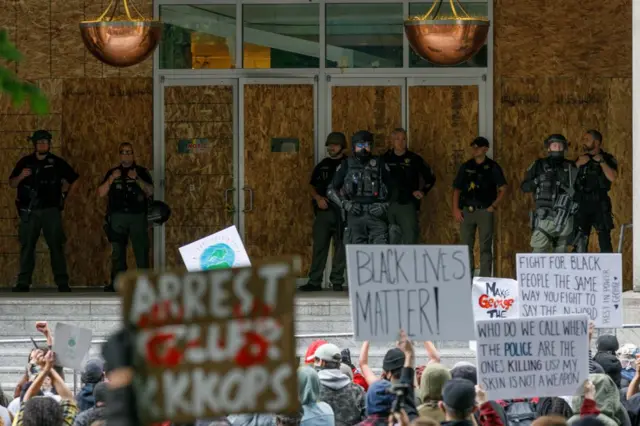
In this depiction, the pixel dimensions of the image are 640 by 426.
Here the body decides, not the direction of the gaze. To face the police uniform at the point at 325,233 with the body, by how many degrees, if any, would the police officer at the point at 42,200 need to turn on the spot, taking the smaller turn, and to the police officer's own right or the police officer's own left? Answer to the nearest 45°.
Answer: approximately 90° to the police officer's own left

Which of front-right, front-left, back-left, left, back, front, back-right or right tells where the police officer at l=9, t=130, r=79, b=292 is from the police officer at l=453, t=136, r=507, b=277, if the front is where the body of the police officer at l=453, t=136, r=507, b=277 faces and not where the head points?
right

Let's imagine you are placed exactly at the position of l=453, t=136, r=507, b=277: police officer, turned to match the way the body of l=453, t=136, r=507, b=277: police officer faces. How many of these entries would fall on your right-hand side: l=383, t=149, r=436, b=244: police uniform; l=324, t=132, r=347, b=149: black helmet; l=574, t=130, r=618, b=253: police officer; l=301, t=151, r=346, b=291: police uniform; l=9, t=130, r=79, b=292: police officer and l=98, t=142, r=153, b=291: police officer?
5

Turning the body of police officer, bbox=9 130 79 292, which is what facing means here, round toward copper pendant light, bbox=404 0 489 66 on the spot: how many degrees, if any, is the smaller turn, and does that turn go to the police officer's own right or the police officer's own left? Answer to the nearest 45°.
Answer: approximately 45° to the police officer's own left

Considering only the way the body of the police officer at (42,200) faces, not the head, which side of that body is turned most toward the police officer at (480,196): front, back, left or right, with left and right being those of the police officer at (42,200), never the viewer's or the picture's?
left

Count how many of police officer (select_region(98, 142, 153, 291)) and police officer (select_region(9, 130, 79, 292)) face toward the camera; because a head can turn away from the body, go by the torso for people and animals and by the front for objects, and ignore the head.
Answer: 2

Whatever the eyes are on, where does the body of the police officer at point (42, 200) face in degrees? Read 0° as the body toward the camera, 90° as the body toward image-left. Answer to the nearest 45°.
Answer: approximately 0°

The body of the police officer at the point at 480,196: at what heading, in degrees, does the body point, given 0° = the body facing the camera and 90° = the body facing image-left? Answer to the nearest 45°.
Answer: approximately 0°
